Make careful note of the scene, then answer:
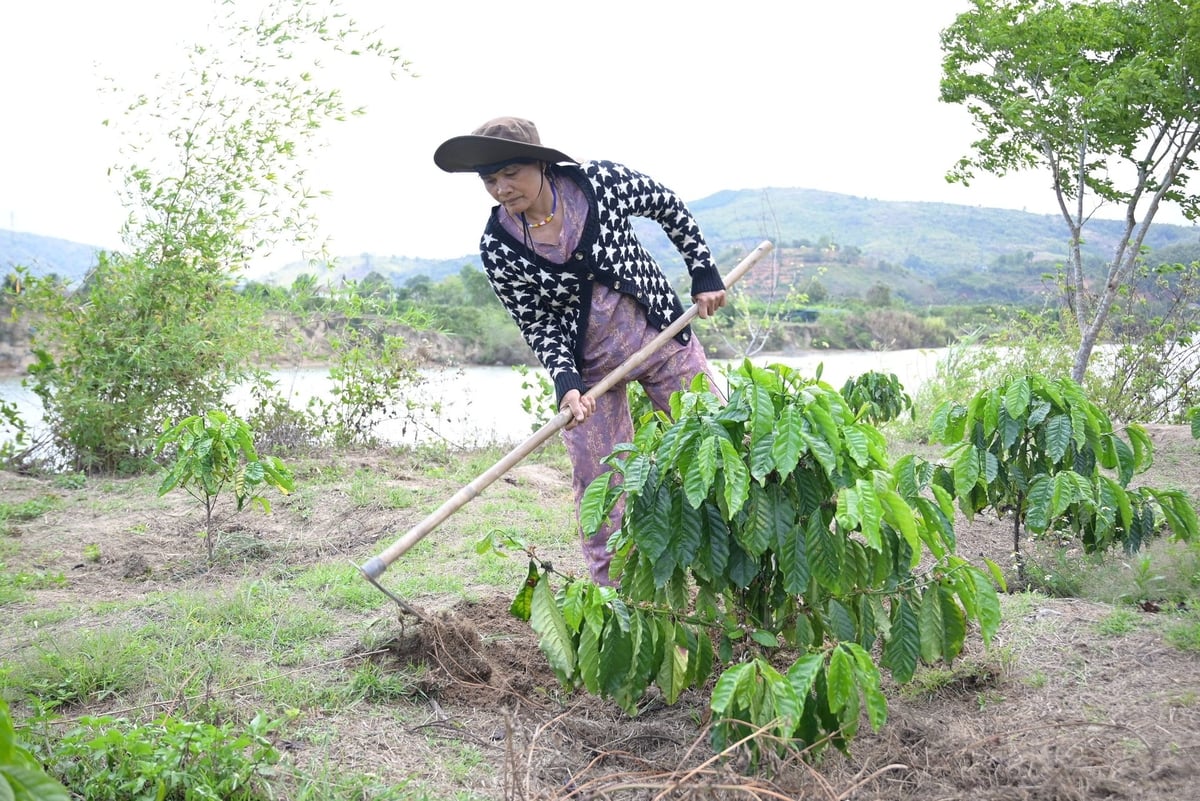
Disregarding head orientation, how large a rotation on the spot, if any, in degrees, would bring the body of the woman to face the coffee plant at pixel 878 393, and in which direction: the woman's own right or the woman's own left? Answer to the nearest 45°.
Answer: approximately 180°

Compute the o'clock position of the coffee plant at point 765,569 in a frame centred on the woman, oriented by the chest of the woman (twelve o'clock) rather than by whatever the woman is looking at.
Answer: The coffee plant is roughly at 10 o'clock from the woman.

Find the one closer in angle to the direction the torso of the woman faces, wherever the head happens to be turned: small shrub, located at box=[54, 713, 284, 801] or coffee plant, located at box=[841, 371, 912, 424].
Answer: the small shrub

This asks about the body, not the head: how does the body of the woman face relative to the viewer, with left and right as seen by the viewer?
facing the viewer and to the left of the viewer

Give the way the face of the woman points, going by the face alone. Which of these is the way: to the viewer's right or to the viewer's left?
to the viewer's left

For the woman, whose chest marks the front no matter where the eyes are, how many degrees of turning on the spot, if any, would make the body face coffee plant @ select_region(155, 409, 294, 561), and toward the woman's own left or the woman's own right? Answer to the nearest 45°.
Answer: approximately 90° to the woman's own right

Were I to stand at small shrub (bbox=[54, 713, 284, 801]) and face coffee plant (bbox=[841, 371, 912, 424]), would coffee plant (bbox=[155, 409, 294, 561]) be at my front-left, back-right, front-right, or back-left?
front-left

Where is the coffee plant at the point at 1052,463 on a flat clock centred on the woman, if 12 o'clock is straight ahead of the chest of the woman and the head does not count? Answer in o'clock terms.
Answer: The coffee plant is roughly at 8 o'clock from the woman.

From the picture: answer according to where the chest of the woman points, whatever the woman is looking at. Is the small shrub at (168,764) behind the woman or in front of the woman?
in front

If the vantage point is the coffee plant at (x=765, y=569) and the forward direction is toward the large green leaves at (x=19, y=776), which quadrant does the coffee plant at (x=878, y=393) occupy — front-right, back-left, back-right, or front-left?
back-right
